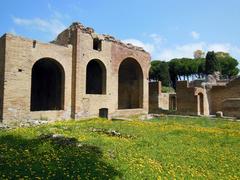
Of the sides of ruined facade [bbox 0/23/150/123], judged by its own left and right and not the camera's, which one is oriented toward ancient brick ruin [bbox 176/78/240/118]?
left

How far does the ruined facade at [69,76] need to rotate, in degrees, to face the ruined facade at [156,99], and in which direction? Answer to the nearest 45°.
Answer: approximately 90° to its left

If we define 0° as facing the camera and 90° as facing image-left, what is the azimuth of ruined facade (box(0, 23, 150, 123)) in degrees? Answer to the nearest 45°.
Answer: approximately 315°
